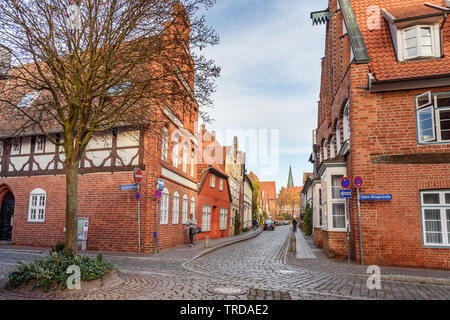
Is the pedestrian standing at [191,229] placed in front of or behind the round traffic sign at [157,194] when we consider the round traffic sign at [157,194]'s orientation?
behind

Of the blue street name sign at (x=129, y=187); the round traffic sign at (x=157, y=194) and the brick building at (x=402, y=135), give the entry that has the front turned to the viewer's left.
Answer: the brick building

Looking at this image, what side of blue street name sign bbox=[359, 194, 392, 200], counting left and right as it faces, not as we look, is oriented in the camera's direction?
front

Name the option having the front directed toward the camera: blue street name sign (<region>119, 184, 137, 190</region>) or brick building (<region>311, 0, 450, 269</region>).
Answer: the blue street name sign

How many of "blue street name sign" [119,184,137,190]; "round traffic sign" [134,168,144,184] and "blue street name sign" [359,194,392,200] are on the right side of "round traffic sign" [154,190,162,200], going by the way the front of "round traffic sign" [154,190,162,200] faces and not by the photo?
2

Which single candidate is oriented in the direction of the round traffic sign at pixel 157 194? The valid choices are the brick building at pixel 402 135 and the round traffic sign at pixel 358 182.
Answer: the brick building

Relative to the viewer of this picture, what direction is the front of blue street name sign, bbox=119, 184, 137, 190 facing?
facing the viewer

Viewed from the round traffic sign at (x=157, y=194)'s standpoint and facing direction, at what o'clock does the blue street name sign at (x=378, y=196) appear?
The blue street name sign is roughly at 10 o'clock from the round traffic sign.

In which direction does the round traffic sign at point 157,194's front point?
toward the camera

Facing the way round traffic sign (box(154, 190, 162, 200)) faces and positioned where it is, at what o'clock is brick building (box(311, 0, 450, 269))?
The brick building is roughly at 10 o'clock from the round traffic sign.

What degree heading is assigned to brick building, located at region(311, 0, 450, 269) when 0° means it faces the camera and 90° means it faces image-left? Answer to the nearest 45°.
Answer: approximately 90°

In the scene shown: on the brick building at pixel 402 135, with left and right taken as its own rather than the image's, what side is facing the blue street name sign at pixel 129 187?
front

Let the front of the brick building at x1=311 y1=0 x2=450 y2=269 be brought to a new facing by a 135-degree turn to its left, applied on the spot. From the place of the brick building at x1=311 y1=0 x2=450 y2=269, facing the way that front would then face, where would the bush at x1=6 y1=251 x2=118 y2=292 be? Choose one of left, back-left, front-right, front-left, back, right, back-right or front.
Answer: right

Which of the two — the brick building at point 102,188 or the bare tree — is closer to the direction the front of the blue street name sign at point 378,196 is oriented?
the bare tree

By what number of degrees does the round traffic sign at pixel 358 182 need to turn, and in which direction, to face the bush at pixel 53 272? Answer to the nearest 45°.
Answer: approximately 45° to its right
